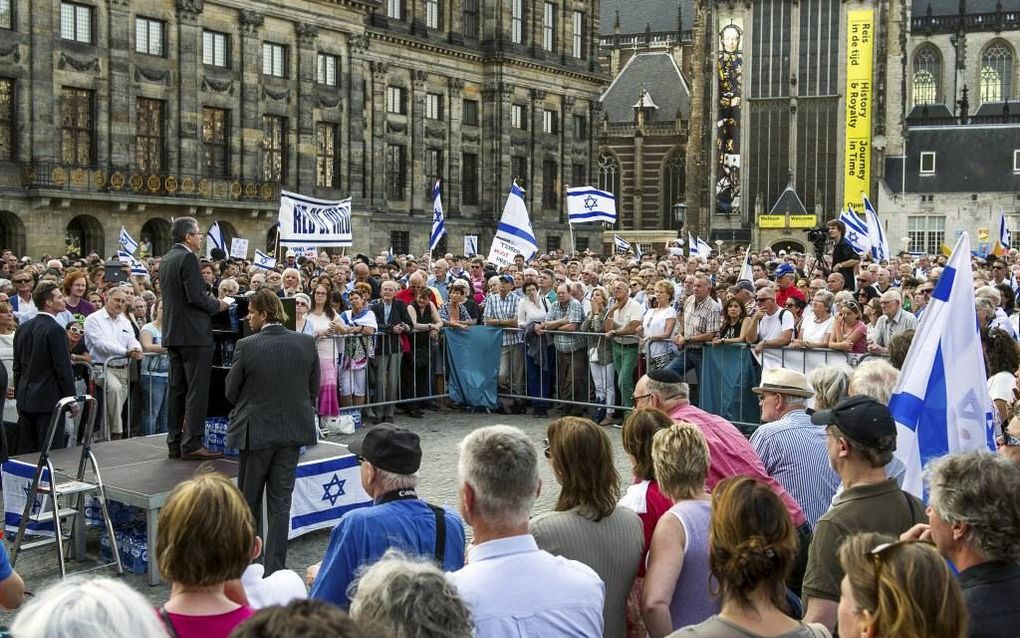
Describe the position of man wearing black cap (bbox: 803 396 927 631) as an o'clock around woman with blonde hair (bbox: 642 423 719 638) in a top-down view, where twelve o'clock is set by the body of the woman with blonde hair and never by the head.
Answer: The man wearing black cap is roughly at 4 o'clock from the woman with blonde hair.

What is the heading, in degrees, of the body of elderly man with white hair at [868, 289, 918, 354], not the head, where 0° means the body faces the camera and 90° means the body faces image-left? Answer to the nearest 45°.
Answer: approximately 45°

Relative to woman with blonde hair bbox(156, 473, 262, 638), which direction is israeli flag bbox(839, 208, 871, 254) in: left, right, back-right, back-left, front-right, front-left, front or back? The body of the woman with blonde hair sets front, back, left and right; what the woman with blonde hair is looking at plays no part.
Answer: front-right

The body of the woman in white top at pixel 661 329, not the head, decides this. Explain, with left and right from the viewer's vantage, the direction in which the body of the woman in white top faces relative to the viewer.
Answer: facing the viewer and to the left of the viewer

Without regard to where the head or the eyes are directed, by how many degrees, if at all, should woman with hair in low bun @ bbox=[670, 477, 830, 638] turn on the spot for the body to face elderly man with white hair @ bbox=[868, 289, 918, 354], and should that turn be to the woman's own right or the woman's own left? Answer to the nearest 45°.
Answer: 0° — they already face them

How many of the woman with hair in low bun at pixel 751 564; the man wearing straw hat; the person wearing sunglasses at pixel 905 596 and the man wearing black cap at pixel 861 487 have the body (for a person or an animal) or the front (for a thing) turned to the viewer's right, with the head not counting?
0

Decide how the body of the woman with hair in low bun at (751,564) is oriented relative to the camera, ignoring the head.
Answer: away from the camera

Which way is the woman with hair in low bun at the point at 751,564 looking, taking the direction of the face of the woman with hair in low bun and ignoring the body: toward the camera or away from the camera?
away from the camera

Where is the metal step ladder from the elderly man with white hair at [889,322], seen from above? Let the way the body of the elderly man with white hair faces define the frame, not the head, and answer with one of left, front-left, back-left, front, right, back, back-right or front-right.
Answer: front

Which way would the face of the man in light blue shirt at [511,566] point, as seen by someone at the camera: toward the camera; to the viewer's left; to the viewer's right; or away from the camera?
away from the camera

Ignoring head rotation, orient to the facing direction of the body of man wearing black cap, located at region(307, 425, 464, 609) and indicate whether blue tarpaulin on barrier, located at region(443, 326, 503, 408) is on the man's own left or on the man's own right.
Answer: on the man's own right

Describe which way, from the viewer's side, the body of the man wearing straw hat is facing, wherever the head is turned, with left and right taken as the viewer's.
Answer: facing away from the viewer and to the left of the viewer

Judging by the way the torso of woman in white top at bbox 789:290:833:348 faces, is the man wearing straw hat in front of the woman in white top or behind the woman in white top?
in front

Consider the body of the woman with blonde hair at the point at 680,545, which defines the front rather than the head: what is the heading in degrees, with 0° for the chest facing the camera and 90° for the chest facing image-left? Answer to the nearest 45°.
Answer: approximately 135°

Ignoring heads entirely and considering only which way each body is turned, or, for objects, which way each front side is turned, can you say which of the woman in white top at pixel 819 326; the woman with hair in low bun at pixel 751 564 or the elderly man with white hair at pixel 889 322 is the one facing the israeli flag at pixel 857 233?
the woman with hair in low bun

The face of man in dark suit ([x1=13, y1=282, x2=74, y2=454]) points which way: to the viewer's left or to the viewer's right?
to the viewer's right

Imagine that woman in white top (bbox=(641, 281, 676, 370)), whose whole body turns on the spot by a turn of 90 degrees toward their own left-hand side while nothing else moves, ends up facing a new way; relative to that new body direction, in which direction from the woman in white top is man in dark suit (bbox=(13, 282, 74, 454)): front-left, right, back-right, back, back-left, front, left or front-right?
right
